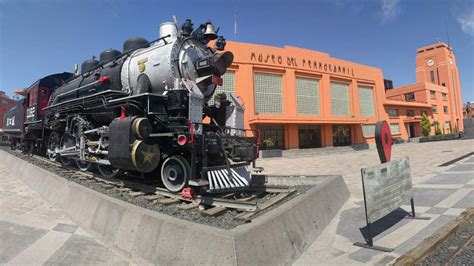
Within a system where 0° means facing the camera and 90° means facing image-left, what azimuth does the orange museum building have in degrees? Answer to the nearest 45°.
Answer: approximately 315°

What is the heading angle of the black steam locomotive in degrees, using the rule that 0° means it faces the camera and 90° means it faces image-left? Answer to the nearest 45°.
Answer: approximately 315°
